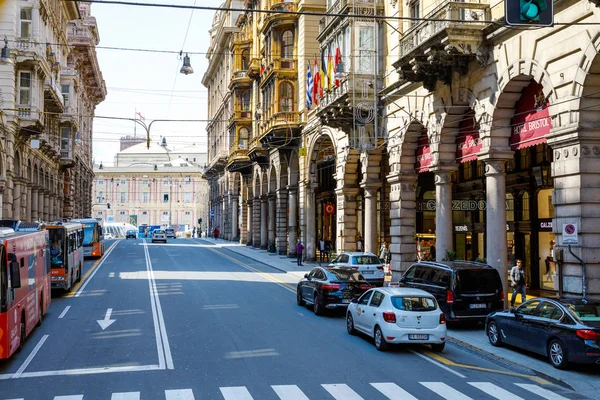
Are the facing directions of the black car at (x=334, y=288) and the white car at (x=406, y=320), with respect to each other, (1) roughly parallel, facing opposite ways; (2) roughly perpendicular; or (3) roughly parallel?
roughly parallel

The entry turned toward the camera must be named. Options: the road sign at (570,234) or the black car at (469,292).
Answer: the road sign

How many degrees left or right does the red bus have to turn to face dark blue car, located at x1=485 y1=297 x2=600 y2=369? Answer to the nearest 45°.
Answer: approximately 90° to its left

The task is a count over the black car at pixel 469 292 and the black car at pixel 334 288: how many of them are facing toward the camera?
0

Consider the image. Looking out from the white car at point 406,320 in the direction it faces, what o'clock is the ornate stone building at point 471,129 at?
The ornate stone building is roughly at 2 o'clock from the white car.

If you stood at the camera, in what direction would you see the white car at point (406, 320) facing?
facing away from the viewer and to the left of the viewer

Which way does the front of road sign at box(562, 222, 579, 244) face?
toward the camera

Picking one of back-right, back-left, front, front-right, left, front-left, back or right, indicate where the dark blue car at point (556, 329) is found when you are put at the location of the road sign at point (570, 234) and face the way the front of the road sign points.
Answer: front

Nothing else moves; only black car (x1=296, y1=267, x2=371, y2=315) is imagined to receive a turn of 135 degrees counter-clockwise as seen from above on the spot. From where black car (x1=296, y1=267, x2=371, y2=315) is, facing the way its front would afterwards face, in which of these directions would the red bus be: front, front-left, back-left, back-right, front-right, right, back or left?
front-right

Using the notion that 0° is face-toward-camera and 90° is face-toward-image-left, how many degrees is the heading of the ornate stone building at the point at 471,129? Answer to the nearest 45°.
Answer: approximately 45°

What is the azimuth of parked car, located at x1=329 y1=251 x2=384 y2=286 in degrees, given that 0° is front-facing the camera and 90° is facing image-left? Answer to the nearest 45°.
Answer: approximately 135°

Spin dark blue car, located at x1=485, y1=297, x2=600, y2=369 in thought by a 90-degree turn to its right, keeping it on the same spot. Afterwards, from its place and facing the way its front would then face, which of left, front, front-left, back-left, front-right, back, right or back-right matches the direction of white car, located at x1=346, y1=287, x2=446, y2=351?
back-left

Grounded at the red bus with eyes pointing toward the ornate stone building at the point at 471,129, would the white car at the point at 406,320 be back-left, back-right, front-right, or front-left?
front-right

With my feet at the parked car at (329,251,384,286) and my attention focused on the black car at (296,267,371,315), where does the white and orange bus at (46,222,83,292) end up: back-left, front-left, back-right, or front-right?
front-right

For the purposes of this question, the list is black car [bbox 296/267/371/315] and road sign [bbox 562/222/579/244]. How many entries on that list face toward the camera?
1

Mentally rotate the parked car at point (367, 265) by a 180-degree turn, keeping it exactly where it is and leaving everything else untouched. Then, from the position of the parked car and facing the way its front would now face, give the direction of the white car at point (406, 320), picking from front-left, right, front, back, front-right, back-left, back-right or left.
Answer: front-right

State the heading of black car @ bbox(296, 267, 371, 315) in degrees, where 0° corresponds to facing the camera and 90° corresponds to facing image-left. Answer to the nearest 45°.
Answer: approximately 135°

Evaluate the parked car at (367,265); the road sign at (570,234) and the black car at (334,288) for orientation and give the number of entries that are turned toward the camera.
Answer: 1
